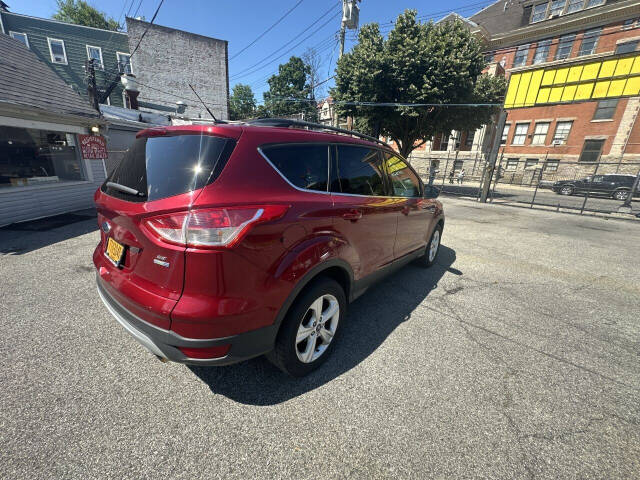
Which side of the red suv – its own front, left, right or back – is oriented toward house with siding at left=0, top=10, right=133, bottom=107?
left

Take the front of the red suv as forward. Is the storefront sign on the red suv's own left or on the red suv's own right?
on the red suv's own left

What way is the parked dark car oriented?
to the viewer's left

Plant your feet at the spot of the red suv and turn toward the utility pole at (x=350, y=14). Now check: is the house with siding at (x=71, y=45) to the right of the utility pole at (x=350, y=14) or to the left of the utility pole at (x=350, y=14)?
left

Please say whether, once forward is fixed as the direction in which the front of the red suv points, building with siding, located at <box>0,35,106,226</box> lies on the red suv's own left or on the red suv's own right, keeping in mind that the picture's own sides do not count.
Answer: on the red suv's own left

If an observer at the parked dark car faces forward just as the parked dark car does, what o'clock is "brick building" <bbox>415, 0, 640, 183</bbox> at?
The brick building is roughly at 2 o'clock from the parked dark car.

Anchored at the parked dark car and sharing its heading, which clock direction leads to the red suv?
The red suv is roughly at 9 o'clock from the parked dark car.

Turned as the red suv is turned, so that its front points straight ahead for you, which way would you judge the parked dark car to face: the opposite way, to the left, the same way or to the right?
to the left

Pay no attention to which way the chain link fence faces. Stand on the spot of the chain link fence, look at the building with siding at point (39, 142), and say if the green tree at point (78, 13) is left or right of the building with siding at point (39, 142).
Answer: right

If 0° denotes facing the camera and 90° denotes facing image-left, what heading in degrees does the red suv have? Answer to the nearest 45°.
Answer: approximately 225°

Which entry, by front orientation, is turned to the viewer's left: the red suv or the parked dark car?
the parked dark car

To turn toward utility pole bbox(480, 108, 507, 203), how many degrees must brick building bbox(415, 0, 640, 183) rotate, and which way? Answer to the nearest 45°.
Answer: approximately 45° to its left

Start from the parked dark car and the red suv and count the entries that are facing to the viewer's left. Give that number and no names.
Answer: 1

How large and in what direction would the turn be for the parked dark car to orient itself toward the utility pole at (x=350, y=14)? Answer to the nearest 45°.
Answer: approximately 45° to its left
